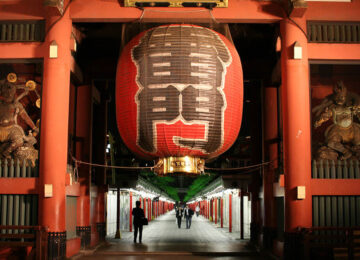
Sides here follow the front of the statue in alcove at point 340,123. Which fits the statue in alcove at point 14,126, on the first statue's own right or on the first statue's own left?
on the first statue's own right

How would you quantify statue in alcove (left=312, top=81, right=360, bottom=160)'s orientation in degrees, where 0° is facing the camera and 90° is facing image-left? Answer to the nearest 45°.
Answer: approximately 0°

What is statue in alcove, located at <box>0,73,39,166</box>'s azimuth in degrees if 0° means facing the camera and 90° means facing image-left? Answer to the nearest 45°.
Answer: approximately 0°

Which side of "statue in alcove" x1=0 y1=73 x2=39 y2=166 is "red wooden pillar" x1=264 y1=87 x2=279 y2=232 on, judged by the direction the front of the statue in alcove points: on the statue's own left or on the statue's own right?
on the statue's own left

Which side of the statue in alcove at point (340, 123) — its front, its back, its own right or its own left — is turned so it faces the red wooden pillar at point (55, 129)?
right

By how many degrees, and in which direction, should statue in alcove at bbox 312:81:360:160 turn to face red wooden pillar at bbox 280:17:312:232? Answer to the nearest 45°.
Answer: approximately 45° to its right

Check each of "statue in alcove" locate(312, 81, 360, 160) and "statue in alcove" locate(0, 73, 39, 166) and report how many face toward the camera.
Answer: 2
